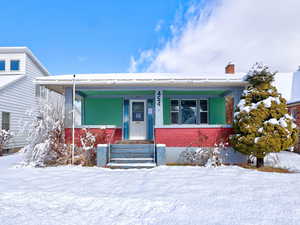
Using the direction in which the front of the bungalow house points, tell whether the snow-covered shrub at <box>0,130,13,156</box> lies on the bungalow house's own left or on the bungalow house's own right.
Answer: on the bungalow house's own right

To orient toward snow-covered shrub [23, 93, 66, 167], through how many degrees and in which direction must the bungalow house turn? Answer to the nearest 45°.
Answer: approximately 90° to its right

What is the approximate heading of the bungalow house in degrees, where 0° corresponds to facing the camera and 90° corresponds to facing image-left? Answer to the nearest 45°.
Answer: approximately 0°
